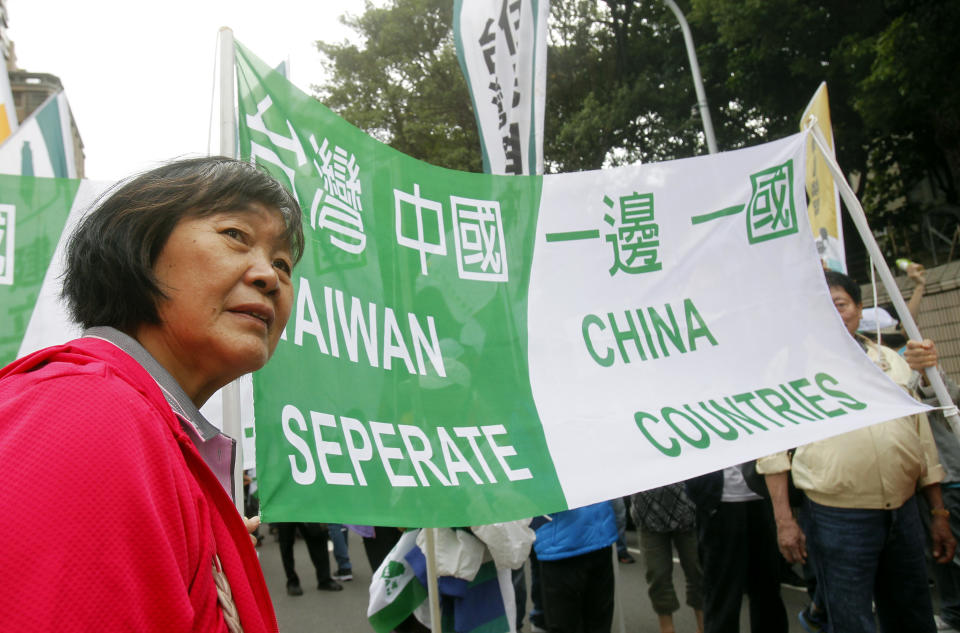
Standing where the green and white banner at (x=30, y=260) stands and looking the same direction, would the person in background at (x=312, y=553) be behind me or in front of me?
behind

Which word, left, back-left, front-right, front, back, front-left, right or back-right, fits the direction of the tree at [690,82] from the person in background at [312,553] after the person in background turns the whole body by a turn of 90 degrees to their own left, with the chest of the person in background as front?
front

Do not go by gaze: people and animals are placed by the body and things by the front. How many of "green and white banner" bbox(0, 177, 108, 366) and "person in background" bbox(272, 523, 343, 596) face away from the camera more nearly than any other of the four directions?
0

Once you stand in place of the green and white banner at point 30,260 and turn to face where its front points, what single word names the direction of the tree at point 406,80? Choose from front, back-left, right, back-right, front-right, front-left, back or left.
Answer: back-left

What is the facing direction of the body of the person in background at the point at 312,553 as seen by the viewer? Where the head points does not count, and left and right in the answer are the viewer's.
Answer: facing the viewer and to the right of the viewer

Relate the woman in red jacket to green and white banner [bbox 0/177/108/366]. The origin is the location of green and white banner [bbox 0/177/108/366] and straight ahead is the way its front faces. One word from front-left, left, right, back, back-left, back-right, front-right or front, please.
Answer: front

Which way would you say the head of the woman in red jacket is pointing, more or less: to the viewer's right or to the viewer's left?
to the viewer's right

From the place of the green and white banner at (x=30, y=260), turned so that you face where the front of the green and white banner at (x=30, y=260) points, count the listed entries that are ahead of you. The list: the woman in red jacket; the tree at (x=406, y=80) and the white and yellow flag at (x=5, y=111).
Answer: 1

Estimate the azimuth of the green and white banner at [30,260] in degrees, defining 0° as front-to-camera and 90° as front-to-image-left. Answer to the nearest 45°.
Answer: approximately 0°

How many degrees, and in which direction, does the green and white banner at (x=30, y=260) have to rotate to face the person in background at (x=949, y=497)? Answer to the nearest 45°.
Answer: approximately 90° to its left

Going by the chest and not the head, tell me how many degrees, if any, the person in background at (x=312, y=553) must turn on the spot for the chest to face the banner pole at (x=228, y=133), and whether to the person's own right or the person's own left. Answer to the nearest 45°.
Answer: approximately 45° to the person's own right

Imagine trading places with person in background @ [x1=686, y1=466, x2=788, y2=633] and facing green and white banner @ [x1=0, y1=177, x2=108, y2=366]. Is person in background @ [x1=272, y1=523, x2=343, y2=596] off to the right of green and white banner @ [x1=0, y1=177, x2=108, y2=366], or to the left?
right
